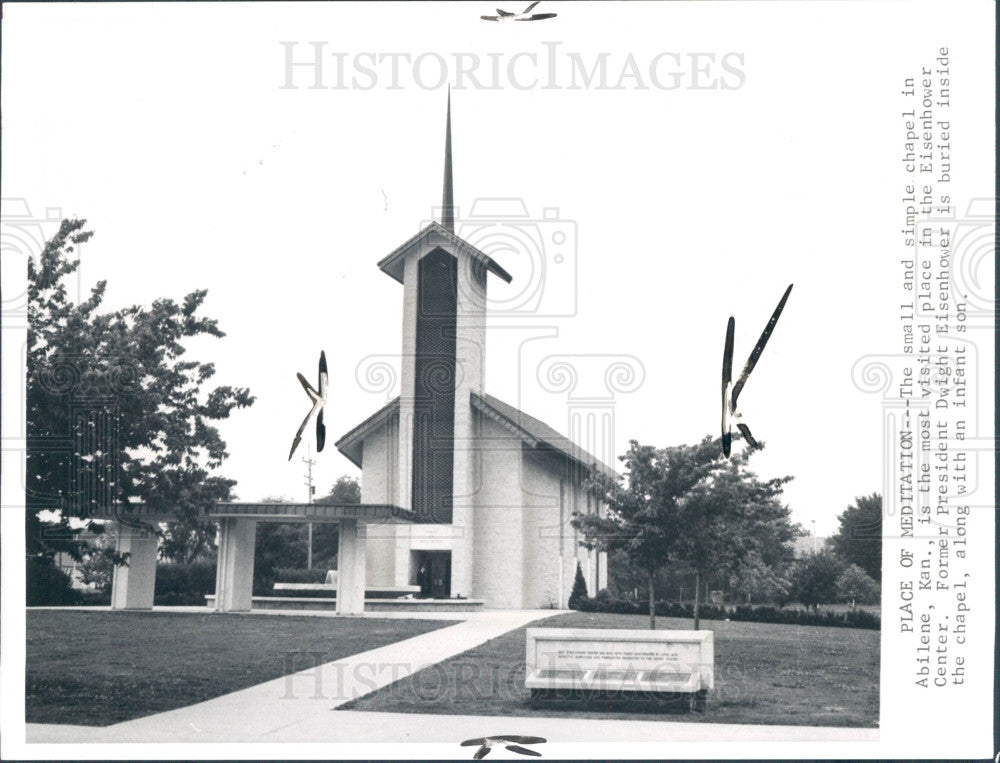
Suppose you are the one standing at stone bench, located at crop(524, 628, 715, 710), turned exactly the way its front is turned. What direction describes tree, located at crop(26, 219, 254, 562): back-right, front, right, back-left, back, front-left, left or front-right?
right

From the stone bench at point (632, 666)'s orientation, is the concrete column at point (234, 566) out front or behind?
behind

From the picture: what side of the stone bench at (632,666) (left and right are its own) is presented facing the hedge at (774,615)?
back

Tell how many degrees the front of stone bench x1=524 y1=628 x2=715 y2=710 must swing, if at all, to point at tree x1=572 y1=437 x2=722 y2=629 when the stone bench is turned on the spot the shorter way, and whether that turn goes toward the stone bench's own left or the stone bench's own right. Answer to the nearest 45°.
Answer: approximately 180°

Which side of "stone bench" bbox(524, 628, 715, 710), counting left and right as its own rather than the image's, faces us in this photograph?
front
